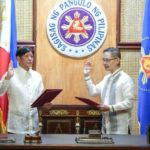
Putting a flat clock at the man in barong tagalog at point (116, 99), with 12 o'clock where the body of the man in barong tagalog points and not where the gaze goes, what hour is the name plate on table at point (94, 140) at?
The name plate on table is roughly at 11 o'clock from the man in barong tagalog.

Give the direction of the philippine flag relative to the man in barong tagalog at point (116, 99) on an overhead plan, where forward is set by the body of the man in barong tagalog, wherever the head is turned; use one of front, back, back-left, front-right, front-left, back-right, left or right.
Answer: front-right

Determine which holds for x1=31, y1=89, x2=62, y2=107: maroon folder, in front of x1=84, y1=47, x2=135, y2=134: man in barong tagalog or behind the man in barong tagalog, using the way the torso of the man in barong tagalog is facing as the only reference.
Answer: in front

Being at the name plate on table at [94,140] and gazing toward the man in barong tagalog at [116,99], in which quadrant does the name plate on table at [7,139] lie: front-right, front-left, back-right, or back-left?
back-left

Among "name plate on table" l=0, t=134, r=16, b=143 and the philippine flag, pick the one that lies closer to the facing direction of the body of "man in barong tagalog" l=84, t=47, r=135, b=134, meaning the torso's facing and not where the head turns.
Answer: the name plate on table

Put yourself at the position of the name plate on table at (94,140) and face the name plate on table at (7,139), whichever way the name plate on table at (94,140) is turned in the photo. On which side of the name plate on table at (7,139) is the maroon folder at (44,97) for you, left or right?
right

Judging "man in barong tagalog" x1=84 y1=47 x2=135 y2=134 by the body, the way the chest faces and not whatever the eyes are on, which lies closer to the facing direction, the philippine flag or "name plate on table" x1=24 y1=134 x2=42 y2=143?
the name plate on table

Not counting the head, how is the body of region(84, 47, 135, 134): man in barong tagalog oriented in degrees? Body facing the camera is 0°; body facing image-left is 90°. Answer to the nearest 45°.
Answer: approximately 45°

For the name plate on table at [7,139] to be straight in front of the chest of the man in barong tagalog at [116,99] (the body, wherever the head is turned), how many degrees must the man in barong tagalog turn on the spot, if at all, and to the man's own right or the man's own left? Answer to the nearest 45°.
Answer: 0° — they already face it
